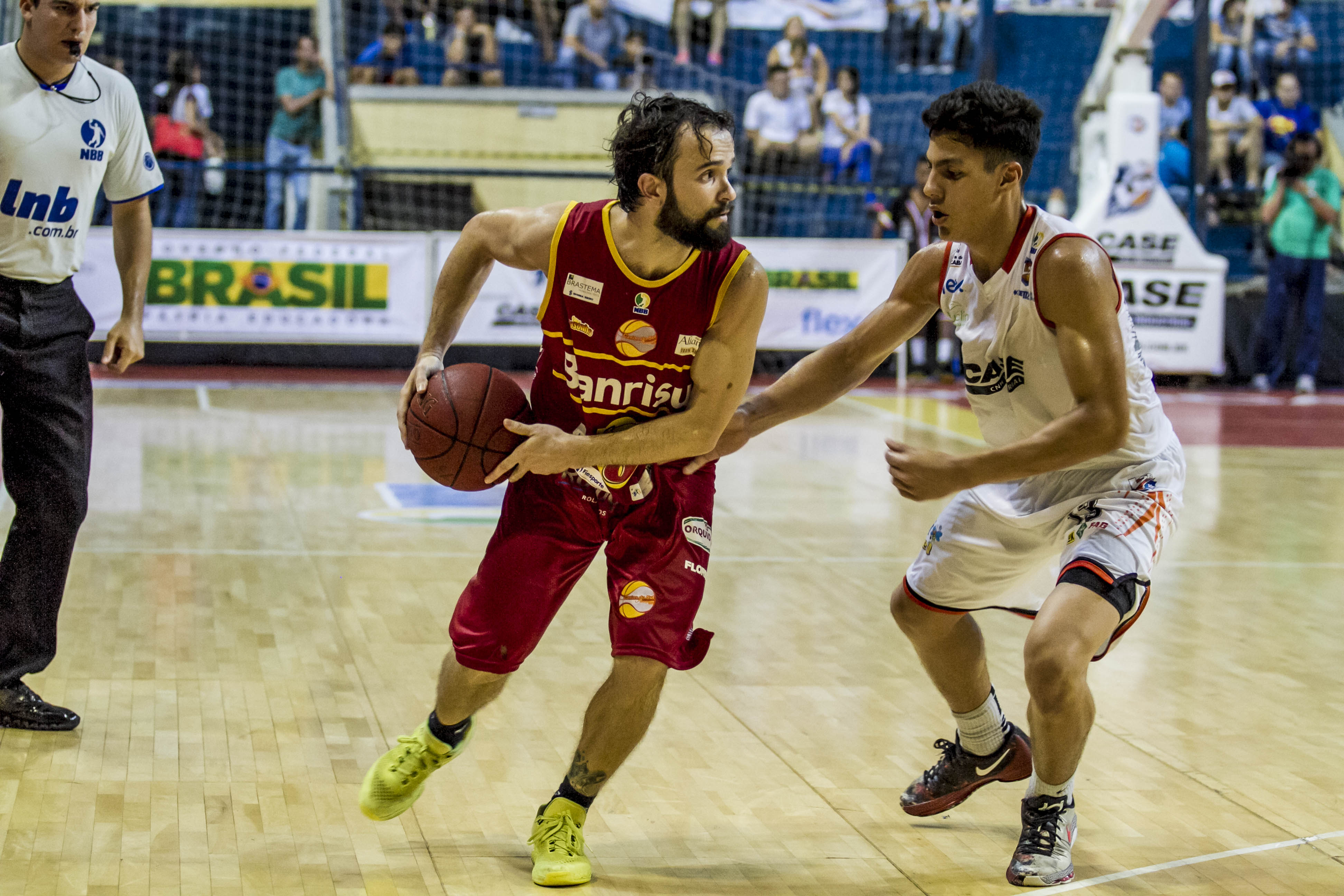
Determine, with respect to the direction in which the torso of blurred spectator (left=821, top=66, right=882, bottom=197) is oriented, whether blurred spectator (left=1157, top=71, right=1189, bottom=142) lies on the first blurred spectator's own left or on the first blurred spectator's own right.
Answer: on the first blurred spectator's own left

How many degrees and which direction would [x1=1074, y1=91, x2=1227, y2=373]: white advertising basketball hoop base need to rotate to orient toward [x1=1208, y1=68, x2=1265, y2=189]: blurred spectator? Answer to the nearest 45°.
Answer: approximately 180°

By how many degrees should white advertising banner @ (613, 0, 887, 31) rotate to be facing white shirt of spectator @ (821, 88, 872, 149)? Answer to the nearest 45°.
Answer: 0° — it already faces them

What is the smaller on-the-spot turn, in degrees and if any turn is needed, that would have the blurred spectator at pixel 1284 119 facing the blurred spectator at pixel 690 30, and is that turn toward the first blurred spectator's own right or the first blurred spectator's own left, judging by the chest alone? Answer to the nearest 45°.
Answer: approximately 90° to the first blurred spectator's own right

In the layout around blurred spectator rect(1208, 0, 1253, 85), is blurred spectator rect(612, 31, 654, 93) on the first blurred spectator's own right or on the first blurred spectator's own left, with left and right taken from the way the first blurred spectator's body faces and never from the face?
on the first blurred spectator's own right

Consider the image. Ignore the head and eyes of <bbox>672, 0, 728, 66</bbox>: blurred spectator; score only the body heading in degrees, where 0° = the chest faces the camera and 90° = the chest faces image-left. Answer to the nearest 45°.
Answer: approximately 0°

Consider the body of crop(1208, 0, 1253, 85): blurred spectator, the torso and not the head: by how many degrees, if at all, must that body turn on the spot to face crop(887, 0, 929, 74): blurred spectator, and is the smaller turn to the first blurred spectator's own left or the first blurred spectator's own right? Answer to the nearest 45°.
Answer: approximately 90° to the first blurred spectator's own right
